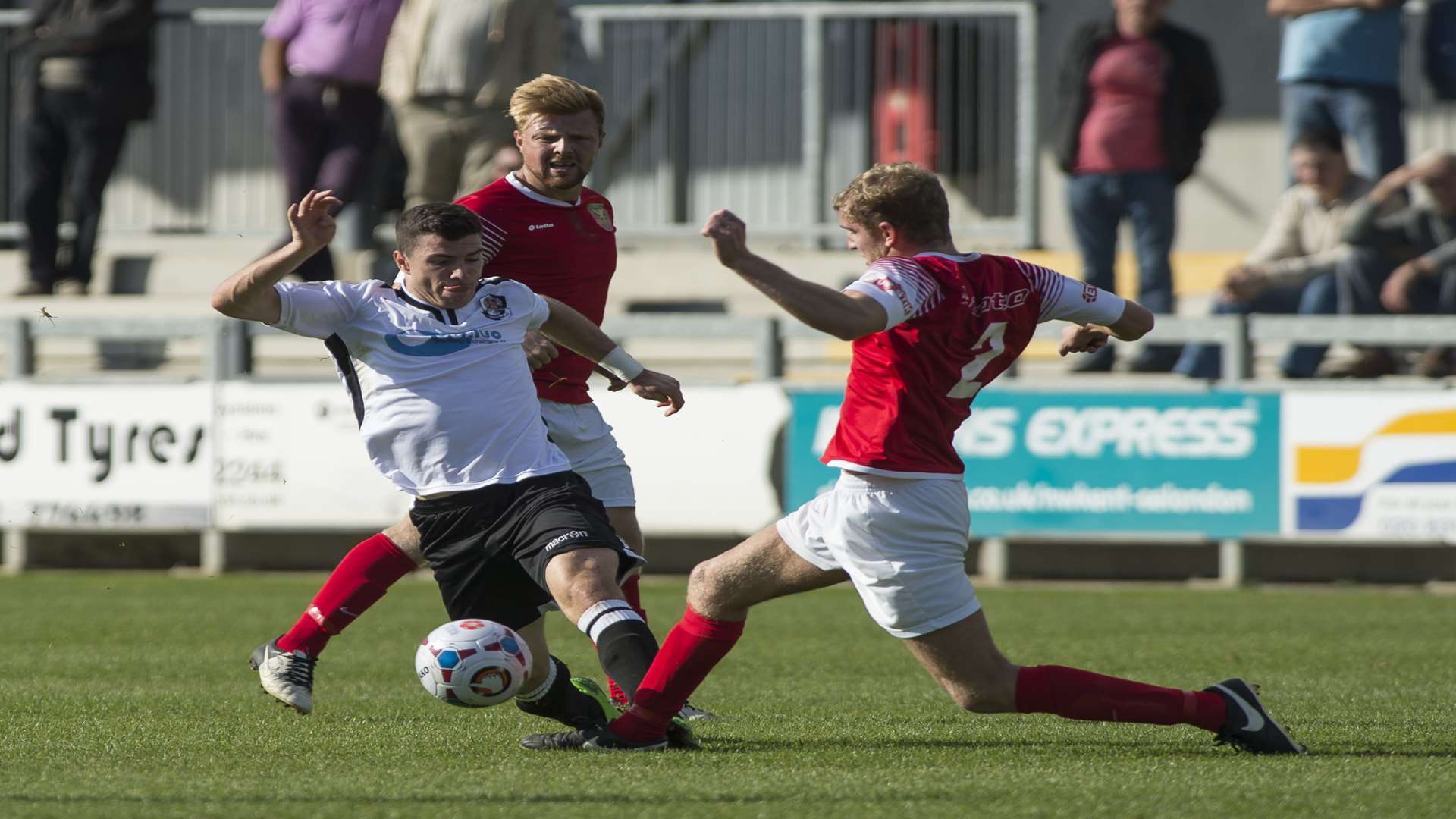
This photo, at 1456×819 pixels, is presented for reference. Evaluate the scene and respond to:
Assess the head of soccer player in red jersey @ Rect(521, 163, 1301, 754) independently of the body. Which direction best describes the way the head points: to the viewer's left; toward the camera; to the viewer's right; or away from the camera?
to the viewer's left

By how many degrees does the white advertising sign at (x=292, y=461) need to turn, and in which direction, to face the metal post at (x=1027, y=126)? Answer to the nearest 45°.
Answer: approximately 90° to its left

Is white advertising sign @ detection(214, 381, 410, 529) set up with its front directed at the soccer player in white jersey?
yes

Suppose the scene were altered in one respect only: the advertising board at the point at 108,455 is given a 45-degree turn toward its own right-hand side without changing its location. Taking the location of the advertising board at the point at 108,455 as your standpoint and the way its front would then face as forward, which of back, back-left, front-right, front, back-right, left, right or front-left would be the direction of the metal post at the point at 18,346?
right

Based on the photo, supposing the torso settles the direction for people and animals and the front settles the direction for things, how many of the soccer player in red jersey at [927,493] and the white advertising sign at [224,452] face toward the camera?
1

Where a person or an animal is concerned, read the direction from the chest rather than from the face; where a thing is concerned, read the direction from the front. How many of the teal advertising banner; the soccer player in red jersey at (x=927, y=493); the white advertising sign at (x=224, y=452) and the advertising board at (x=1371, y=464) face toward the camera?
3
